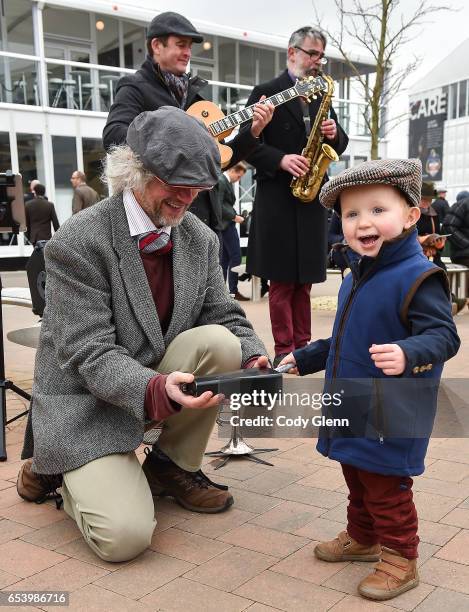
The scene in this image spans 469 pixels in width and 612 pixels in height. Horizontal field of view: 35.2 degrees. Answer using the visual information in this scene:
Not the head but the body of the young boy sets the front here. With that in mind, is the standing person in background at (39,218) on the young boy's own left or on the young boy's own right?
on the young boy's own right

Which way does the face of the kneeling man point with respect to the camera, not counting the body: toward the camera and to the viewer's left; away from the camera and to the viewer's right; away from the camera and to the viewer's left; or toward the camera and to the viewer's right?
toward the camera and to the viewer's right

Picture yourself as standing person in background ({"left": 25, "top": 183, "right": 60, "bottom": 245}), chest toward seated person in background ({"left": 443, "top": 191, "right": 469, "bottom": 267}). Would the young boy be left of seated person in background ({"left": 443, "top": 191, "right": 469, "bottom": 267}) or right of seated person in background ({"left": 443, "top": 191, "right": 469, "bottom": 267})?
right

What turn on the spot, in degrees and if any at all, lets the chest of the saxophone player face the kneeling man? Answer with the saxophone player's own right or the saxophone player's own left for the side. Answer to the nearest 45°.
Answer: approximately 45° to the saxophone player's own right

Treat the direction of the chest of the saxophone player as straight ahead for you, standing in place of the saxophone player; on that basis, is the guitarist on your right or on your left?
on your right

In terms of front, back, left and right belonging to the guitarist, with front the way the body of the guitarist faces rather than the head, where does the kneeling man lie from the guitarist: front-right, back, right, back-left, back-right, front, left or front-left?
front-right

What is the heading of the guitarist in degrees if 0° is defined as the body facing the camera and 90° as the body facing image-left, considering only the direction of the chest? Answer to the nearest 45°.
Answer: approximately 315°

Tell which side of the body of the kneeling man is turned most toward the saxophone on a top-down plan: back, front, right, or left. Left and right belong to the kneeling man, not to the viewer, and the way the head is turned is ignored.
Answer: left

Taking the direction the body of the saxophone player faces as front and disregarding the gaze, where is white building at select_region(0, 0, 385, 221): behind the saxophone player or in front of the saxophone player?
behind
